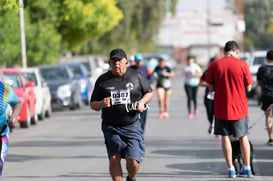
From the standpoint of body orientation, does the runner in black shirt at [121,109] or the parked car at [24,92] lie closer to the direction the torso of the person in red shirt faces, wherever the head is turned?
the parked car

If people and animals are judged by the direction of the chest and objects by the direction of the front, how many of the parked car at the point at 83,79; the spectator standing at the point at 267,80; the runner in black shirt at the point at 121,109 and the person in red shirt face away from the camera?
2

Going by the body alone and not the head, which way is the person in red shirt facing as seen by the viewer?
away from the camera
